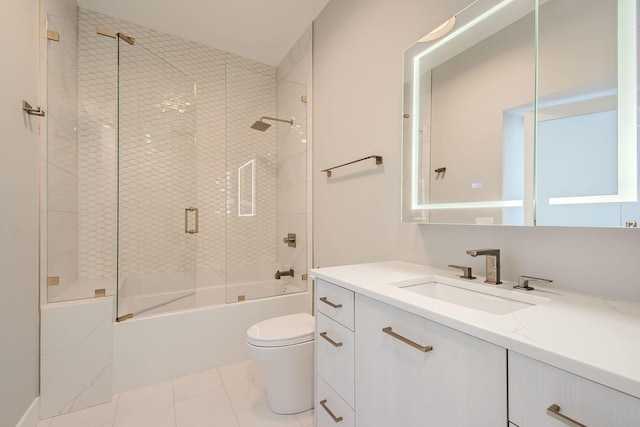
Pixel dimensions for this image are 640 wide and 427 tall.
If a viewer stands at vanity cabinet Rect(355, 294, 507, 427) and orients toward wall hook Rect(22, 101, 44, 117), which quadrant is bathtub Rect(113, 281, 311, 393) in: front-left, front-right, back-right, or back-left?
front-right

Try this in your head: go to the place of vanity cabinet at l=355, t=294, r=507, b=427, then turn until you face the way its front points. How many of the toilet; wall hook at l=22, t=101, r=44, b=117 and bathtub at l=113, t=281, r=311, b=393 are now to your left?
0

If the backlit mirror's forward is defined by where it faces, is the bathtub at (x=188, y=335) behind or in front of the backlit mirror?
in front

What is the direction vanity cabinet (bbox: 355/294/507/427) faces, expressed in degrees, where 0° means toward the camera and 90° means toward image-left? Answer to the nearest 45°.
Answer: approximately 45°

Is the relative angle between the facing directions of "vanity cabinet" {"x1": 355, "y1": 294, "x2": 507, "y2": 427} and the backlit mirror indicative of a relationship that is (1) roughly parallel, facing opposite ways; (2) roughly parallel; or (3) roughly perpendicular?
roughly parallel

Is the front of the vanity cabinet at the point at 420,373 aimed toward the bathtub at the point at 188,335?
no
